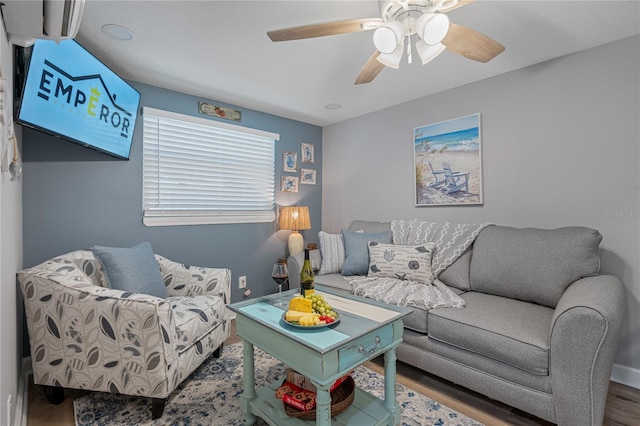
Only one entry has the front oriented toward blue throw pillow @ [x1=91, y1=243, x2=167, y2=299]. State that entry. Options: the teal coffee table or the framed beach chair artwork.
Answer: the framed beach chair artwork

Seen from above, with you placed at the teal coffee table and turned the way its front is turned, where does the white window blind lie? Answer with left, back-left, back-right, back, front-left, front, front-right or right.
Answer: back

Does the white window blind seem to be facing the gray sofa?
yes

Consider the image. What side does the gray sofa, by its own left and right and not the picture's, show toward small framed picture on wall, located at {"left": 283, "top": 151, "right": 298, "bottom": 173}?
right

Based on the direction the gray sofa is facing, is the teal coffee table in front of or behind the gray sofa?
in front

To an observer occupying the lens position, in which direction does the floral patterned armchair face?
facing the viewer and to the right of the viewer

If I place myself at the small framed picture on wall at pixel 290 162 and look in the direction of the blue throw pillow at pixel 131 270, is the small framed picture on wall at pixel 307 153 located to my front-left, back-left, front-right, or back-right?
back-left

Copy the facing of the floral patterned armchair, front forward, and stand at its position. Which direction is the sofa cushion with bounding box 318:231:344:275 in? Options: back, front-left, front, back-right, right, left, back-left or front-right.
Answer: front-left

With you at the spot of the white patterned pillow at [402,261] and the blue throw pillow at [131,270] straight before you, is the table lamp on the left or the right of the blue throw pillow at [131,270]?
right

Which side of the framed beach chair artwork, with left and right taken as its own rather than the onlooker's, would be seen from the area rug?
front

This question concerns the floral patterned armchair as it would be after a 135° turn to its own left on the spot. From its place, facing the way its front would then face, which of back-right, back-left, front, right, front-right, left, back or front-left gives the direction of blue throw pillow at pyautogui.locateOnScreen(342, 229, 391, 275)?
right

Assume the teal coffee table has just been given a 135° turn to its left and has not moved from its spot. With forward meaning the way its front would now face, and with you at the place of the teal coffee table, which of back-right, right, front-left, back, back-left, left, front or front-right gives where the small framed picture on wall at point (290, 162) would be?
front

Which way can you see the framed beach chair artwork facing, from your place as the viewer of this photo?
facing the viewer and to the left of the viewer

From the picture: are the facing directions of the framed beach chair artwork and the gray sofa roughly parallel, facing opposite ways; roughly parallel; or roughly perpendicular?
roughly parallel

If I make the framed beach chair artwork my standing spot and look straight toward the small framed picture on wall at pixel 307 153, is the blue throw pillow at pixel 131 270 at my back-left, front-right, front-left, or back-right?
front-left

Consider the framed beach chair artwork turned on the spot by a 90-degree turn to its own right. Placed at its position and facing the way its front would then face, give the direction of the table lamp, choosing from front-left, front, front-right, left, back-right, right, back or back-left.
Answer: front-left

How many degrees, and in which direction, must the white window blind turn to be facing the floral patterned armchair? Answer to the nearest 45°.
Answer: approximately 45° to its right

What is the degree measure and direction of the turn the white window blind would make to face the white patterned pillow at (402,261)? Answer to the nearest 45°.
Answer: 0° — it already faces it

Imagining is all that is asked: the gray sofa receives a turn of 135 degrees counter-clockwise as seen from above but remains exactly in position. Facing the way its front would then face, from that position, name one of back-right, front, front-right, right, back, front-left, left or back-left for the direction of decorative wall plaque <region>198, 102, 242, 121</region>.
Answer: back
